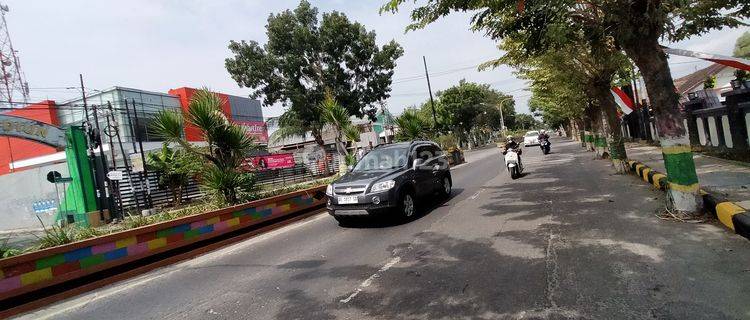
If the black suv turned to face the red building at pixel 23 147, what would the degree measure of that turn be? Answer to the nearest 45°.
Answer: approximately 90° to its right
